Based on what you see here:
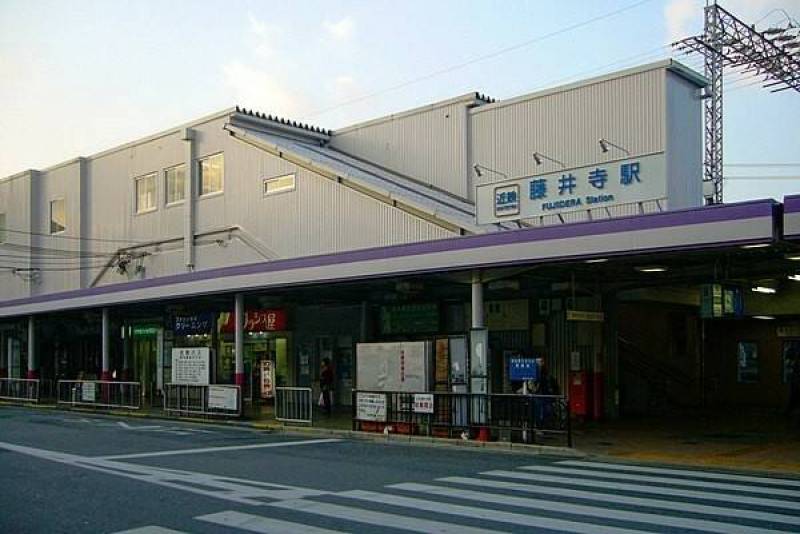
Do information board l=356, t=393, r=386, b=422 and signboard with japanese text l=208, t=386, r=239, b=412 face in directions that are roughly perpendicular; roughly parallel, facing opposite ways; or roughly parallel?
roughly parallel

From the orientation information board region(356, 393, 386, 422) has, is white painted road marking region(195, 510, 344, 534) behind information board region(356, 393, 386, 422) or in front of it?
in front

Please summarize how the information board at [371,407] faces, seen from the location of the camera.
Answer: facing the viewer

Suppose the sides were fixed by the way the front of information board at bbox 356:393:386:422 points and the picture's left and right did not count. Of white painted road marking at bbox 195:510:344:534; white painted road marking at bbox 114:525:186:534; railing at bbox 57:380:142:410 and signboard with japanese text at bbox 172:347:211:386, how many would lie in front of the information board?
2

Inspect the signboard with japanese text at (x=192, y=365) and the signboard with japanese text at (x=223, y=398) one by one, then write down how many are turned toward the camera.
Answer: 2

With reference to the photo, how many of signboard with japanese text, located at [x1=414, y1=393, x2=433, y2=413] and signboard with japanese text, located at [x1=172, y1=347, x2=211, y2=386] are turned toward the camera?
2

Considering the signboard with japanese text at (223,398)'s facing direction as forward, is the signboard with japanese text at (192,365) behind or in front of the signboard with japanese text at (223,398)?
behind

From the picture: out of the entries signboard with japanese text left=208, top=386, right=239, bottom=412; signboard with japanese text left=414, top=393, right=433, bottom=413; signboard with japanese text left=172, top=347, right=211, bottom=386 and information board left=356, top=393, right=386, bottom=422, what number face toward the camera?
4

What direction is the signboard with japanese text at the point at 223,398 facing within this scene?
toward the camera

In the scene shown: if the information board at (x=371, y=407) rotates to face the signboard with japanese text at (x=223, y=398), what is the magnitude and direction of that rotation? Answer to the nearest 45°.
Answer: approximately 135° to its right

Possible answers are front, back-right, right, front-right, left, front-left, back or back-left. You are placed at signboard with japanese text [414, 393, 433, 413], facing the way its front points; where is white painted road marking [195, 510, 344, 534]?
front

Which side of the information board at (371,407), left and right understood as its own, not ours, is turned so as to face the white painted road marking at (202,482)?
front

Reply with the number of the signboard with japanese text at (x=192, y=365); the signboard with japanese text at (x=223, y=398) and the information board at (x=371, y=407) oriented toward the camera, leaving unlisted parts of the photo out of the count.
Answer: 3

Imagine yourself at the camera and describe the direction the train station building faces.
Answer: facing the viewer and to the left of the viewer

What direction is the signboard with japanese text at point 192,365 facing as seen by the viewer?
toward the camera
